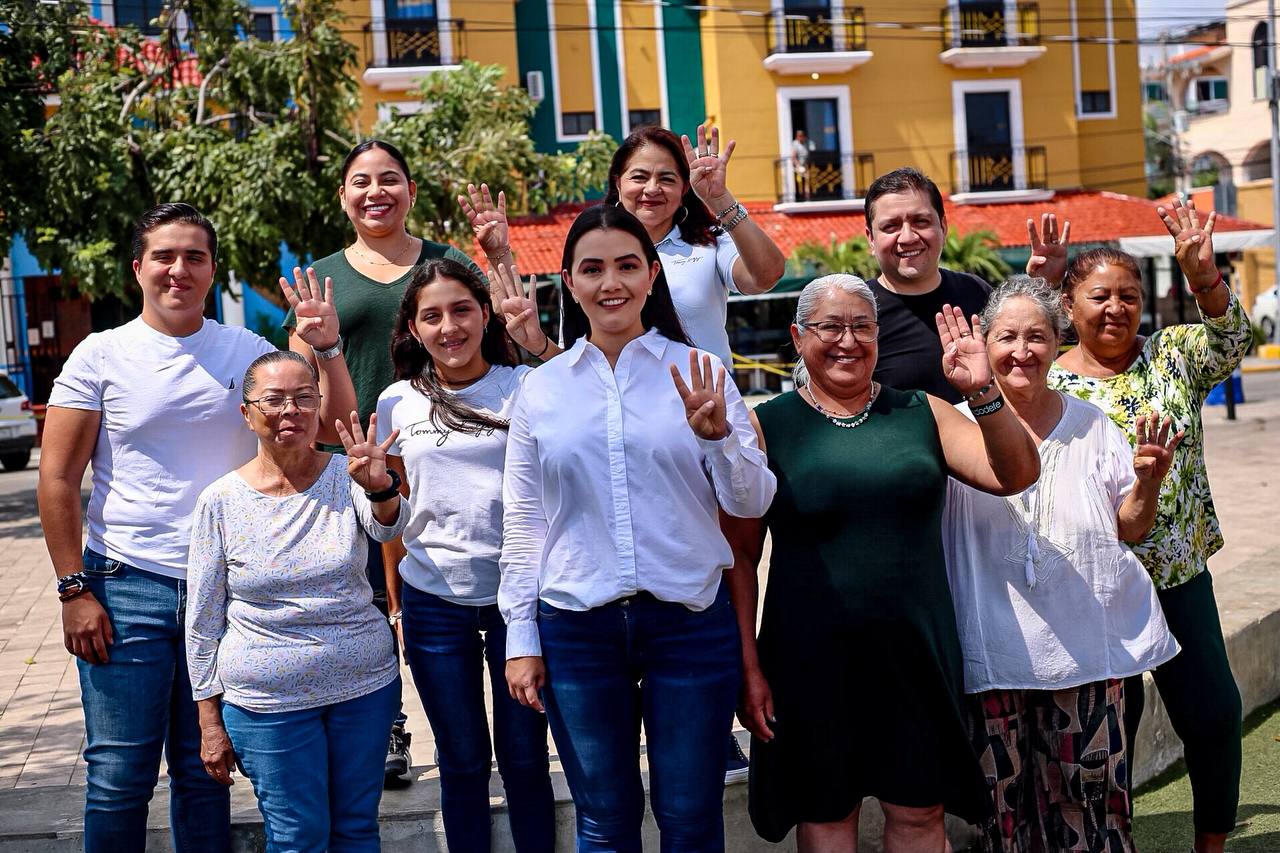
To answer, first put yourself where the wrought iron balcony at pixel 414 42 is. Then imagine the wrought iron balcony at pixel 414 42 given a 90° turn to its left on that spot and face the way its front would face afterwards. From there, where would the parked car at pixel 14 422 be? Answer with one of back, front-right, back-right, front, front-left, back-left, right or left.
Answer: back-right

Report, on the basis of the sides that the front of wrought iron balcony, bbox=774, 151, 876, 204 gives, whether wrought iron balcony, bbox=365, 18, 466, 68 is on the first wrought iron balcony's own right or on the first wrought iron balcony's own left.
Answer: on the first wrought iron balcony's own right

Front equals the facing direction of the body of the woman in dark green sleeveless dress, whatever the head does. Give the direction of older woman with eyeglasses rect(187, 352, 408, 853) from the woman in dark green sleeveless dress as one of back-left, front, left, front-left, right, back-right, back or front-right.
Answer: right

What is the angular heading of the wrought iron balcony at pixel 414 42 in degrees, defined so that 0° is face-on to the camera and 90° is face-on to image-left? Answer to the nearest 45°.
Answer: approximately 0°

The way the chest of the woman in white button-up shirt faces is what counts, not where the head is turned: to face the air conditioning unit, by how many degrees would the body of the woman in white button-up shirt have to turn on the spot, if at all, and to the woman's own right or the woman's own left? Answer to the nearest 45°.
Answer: approximately 180°

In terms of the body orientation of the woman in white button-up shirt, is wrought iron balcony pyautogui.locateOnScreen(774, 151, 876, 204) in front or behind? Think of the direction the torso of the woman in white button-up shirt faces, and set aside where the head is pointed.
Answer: behind

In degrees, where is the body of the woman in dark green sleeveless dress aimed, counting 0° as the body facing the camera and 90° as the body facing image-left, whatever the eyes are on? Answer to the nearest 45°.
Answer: approximately 0°

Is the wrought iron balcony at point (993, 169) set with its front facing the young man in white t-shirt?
yes

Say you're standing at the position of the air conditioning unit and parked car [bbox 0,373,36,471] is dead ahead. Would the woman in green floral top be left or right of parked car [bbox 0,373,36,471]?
left

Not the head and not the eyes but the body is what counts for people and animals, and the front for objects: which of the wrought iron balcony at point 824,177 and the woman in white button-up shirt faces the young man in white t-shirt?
the wrought iron balcony
